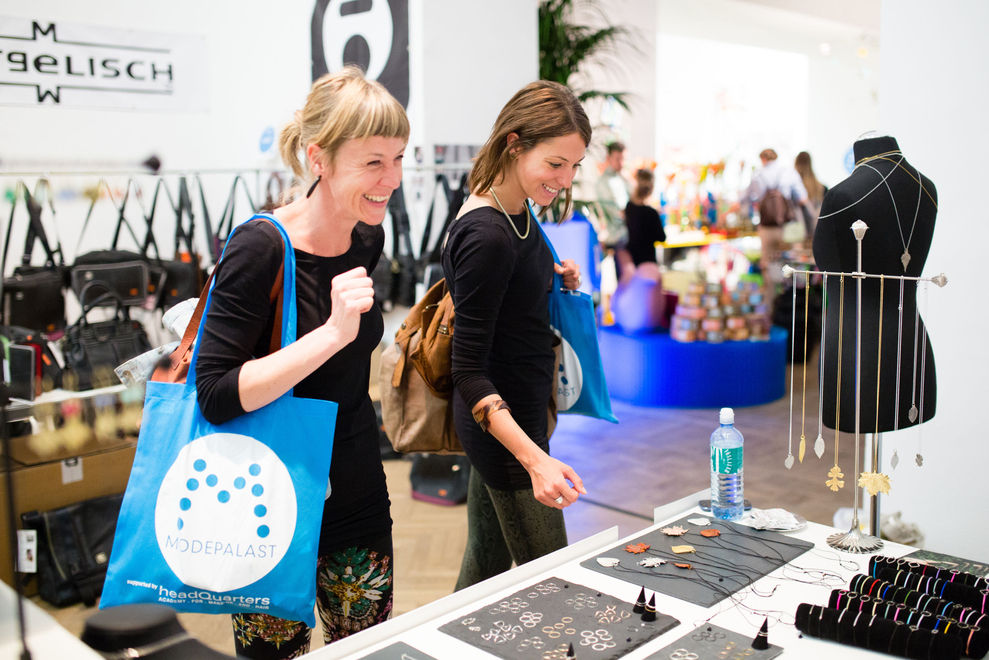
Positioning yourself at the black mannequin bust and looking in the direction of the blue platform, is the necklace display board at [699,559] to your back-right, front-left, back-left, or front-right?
back-left

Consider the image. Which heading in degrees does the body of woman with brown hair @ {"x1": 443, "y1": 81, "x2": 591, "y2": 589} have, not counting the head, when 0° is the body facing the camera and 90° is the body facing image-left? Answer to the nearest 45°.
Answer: approximately 315°

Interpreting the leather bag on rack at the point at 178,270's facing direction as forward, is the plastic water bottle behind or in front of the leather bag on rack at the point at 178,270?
in front

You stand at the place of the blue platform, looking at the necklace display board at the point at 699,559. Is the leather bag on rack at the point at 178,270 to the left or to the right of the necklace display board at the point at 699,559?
right

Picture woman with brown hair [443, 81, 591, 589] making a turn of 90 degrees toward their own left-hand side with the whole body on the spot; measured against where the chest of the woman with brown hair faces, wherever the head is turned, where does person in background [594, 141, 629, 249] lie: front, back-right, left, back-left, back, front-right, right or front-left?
front-left

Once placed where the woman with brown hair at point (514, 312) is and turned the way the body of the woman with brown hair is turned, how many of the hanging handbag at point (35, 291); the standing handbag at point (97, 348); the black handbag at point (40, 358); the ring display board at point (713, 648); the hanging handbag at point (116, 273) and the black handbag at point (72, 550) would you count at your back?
5

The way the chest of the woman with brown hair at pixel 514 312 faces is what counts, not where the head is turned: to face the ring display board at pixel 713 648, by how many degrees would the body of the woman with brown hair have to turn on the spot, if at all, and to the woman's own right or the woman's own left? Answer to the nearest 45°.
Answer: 0° — they already face it

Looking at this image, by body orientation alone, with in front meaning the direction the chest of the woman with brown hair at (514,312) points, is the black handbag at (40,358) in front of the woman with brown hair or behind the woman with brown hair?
behind

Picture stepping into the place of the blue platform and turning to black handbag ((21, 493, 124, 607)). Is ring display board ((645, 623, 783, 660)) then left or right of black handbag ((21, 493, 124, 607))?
left

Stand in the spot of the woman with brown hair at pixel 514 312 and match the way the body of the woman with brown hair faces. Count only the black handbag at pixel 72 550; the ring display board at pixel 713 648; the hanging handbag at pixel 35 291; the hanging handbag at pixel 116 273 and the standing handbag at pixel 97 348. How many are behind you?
4

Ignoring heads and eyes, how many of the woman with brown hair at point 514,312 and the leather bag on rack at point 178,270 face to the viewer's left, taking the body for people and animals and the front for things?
0

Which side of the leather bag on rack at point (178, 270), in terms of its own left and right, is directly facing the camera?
front
